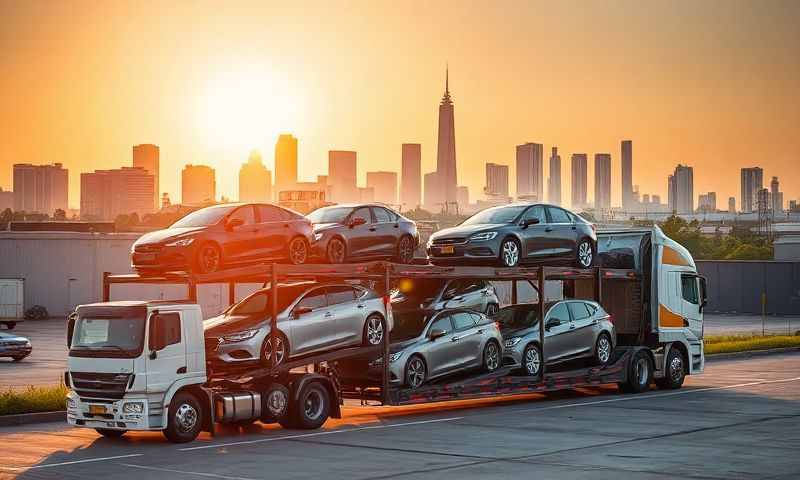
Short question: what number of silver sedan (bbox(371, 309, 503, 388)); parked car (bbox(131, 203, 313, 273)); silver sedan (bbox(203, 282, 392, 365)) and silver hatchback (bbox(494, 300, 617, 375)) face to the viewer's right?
0

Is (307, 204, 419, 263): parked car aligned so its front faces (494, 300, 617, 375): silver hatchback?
no

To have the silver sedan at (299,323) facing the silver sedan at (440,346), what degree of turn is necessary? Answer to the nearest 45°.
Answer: approximately 180°

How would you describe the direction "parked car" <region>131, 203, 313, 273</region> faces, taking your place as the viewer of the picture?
facing the viewer and to the left of the viewer

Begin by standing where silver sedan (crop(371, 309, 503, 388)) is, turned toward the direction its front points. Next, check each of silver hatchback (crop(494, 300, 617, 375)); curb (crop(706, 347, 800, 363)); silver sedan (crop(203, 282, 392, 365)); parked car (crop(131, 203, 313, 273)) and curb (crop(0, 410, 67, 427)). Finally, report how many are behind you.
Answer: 2

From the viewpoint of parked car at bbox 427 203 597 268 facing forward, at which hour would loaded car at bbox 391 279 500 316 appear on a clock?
loaded car at bbox 391 279 500 316 is roughly at 1 o'clock from parked car at bbox 427 203 597 268.

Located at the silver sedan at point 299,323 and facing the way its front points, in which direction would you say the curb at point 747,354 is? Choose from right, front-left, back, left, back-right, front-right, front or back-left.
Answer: back

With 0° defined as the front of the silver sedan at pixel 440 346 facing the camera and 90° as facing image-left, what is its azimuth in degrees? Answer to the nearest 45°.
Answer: approximately 45°

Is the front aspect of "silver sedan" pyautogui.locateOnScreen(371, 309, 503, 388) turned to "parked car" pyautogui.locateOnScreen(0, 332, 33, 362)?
no

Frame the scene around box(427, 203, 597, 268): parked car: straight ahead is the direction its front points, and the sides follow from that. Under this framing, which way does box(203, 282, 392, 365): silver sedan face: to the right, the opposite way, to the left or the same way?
the same way

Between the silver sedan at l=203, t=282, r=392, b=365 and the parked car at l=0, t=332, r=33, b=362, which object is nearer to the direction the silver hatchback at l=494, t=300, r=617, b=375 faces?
the silver sedan

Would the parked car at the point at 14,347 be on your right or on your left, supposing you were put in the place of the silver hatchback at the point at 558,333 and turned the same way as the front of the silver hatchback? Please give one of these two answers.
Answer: on your right

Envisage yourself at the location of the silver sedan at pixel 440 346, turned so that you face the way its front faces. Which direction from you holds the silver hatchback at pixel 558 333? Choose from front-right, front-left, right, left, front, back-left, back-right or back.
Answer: back
